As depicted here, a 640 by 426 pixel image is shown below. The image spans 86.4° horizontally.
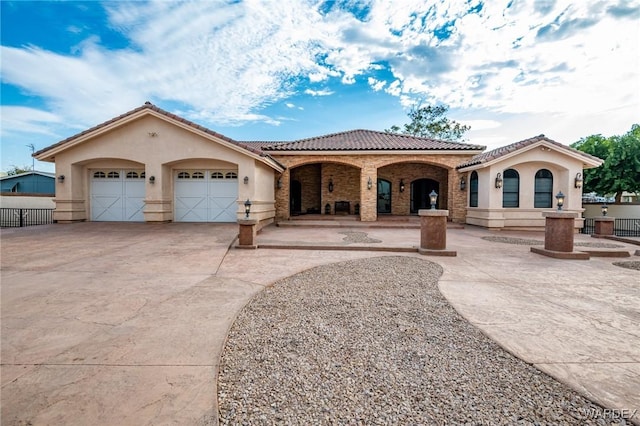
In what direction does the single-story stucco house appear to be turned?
toward the camera

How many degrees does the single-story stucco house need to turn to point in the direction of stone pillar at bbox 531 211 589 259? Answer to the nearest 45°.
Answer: approximately 45° to its left

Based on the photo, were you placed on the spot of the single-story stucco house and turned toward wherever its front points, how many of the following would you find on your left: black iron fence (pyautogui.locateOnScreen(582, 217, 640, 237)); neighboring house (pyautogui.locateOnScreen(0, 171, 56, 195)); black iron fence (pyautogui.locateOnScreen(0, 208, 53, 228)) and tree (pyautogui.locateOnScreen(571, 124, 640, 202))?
2

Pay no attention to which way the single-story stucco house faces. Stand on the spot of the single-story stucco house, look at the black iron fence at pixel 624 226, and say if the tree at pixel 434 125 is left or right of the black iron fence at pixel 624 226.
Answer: left

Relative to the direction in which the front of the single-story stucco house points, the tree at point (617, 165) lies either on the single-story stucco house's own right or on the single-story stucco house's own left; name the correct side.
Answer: on the single-story stucco house's own left

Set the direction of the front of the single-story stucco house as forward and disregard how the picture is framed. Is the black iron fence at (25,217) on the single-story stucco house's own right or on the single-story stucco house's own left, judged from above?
on the single-story stucco house's own right

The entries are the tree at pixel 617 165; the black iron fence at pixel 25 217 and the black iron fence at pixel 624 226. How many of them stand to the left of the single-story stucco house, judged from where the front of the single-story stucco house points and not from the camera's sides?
2

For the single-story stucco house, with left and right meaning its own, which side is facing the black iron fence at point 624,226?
left

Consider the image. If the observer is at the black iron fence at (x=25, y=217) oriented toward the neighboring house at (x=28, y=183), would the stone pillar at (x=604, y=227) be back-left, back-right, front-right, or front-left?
back-right

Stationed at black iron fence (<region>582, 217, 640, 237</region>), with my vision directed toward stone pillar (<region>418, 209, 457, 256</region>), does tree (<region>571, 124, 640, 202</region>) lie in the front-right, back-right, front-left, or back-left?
back-right

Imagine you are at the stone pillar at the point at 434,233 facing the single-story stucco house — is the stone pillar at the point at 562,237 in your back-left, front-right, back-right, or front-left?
back-right

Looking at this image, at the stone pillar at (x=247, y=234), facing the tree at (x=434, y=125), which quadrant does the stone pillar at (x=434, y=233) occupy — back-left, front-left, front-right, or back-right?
front-right

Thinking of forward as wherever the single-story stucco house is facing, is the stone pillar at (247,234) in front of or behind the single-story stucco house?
in front
